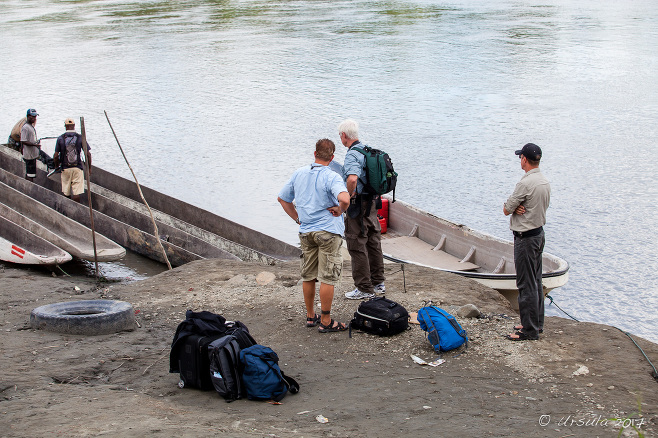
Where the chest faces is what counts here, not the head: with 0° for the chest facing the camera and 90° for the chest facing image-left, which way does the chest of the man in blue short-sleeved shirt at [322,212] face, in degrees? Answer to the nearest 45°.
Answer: approximately 225°

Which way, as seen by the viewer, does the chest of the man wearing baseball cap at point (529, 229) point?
to the viewer's left

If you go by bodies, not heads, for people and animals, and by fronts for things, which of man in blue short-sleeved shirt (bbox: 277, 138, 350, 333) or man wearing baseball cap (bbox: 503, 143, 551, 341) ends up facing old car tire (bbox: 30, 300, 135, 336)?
the man wearing baseball cap

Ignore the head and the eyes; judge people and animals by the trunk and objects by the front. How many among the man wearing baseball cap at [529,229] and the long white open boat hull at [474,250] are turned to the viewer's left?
1
